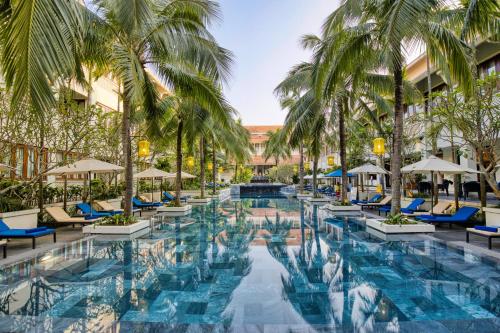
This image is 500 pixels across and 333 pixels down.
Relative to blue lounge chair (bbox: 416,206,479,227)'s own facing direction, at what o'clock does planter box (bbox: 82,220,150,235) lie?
The planter box is roughly at 11 o'clock from the blue lounge chair.

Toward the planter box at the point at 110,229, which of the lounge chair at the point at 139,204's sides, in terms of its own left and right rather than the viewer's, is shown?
right

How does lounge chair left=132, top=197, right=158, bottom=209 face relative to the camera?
to the viewer's right

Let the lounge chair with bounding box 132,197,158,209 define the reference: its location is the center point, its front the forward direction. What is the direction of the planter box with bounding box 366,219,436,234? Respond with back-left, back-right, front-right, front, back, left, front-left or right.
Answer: front-right

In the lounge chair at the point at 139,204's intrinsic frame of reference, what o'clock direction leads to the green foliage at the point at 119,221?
The green foliage is roughly at 3 o'clock from the lounge chair.

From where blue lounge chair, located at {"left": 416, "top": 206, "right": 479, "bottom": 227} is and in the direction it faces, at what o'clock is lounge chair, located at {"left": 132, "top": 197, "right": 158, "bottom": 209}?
The lounge chair is roughly at 12 o'clock from the blue lounge chair.

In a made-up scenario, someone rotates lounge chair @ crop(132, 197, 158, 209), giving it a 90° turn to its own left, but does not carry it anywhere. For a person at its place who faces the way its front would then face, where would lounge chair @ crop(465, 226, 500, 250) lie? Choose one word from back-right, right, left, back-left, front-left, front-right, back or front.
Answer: back-right

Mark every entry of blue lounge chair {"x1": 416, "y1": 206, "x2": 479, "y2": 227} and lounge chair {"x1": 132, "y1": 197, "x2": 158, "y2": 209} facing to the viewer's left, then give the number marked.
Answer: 1

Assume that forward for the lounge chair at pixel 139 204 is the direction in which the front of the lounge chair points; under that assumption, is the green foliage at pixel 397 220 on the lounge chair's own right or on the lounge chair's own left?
on the lounge chair's own right

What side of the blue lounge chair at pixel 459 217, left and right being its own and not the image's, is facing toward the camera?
left

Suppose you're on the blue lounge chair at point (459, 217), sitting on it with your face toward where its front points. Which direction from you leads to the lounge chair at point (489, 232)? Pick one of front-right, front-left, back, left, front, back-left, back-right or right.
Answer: left
